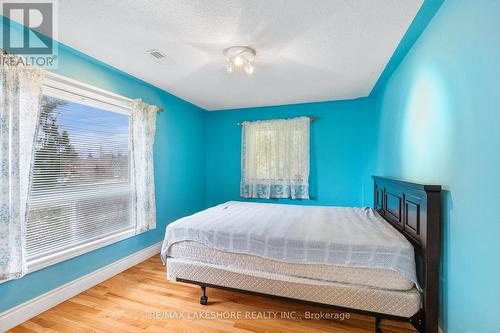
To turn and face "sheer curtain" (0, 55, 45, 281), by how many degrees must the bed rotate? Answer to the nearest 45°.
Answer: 0° — it already faces it

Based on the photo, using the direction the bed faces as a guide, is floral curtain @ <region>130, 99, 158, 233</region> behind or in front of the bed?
in front

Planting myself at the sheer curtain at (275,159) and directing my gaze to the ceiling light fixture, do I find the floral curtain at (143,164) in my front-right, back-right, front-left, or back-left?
front-right

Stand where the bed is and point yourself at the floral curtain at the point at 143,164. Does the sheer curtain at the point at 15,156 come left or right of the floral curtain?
left

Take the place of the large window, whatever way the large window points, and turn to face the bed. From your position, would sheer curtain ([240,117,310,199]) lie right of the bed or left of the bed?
left

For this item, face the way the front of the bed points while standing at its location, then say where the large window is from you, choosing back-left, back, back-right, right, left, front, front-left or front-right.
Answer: front

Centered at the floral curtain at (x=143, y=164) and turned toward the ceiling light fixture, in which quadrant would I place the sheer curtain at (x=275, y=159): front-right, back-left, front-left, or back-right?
front-left

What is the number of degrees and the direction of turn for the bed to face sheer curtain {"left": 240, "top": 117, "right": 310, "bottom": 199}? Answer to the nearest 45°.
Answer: approximately 90° to its right

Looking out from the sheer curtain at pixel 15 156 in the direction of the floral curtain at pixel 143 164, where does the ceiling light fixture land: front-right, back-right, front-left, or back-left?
front-right

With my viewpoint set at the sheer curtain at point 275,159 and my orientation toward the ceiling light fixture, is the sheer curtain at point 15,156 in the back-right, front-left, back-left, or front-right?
front-right

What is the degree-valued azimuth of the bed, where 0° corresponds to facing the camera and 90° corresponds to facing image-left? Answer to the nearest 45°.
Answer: approximately 90°
